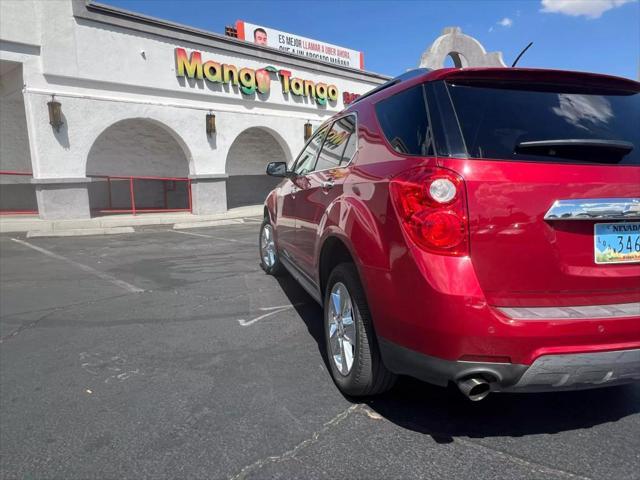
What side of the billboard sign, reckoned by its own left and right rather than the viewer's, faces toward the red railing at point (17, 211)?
right

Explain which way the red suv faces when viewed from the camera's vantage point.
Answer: facing away from the viewer and to the left of the viewer

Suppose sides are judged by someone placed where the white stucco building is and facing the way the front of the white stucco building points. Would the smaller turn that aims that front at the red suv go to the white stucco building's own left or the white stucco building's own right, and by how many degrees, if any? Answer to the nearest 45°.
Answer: approximately 45° to the white stucco building's own right

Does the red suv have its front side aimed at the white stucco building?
yes

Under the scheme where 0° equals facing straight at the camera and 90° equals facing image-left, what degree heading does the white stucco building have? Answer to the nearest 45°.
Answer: approximately 315°

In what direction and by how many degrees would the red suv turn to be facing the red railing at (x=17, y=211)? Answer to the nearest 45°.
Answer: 0° — it already faces it

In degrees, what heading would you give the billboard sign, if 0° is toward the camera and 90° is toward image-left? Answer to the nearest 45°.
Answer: approximately 315°
